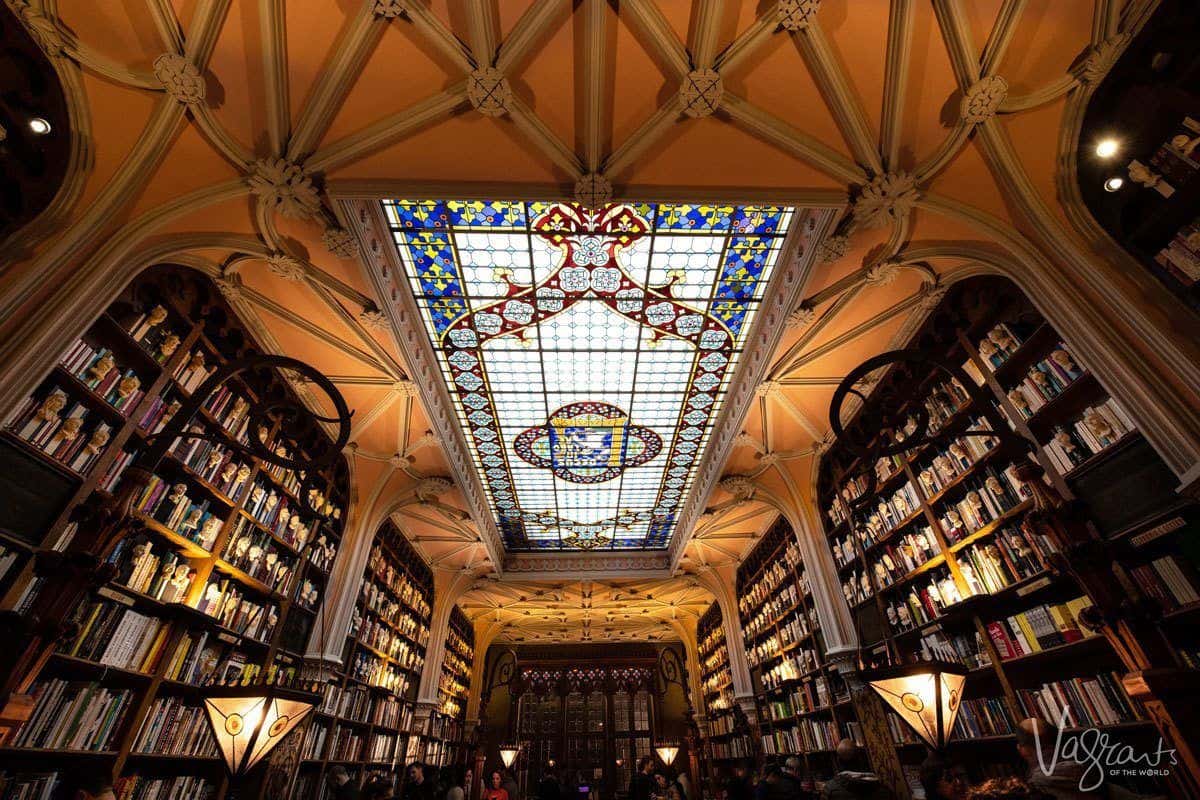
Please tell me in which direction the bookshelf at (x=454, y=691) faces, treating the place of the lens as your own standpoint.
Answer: facing to the right of the viewer

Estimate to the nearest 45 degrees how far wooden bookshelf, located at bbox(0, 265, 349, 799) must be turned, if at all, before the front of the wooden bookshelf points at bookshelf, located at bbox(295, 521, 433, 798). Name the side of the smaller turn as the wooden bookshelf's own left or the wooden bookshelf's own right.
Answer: approximately 90° to the wooden bookshelf's own left

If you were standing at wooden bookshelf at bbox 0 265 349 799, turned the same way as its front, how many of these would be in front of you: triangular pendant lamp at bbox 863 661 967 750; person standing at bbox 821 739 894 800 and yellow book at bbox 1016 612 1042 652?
3

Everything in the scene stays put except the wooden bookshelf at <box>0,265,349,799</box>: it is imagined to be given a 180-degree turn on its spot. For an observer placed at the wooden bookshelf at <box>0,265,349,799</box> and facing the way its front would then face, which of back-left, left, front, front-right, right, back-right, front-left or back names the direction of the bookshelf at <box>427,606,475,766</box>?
right

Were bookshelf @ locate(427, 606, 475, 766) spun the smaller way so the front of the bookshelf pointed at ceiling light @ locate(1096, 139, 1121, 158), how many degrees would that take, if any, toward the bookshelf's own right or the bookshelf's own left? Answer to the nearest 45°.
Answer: approximately 90° to the bookshelf's own right

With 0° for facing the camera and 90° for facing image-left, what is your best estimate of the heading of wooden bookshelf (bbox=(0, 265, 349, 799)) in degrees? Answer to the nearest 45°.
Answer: approximately 315°

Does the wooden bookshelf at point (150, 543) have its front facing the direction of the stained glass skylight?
yes

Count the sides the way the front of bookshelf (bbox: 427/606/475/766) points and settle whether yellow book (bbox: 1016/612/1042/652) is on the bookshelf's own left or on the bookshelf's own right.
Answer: on the bookshelf's own right

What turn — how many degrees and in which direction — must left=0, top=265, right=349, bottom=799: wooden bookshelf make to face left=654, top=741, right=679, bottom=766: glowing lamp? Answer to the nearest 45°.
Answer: approximately 45° to its left

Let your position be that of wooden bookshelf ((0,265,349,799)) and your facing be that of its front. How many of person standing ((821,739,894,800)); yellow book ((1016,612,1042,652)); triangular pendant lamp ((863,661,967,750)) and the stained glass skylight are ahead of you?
4

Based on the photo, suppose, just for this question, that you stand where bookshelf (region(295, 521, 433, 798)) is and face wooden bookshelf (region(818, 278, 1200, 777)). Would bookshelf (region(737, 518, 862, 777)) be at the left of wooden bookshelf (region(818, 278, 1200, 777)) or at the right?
left

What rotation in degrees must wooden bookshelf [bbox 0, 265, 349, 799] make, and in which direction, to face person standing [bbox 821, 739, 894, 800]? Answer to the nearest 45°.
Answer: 0° — it already faces them

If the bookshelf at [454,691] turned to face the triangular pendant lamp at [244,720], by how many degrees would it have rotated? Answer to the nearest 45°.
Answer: approximately 90° to its right

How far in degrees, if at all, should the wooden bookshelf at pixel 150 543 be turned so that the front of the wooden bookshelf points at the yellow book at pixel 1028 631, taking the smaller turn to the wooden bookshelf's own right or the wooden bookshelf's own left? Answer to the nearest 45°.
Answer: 0° — it already faces it

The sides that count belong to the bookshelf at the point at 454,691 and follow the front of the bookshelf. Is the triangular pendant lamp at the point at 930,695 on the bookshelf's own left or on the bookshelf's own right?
on the bookshelf's own right
